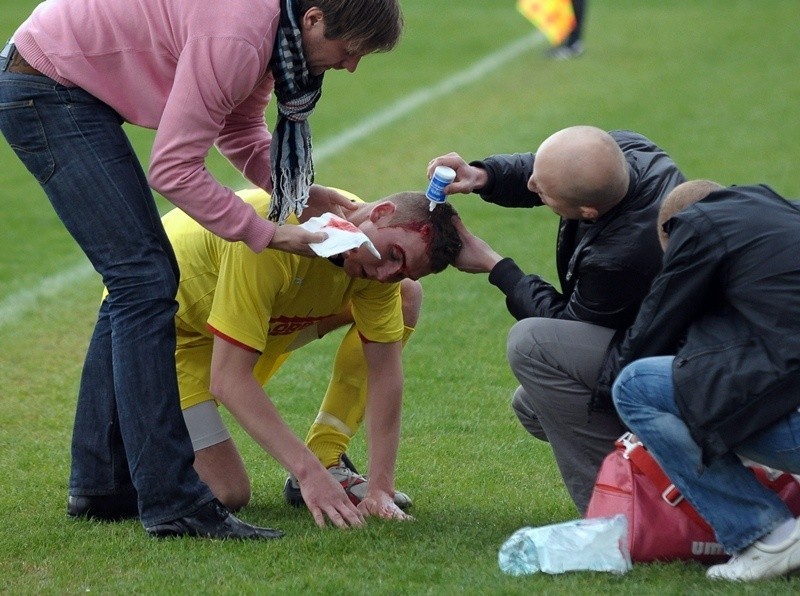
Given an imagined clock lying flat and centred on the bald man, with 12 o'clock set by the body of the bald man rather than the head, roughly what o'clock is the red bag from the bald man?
The red bag is roughly at 8 o'clock from the bald man.

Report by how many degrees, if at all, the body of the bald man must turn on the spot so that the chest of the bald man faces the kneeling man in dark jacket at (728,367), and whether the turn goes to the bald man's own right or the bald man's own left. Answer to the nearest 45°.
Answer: approximately 135° to the bald man's own left

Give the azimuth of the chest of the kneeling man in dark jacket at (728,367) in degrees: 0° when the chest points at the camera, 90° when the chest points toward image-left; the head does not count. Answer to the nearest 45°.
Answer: approximately 90°

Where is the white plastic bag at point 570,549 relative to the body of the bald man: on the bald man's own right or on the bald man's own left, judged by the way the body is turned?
on the bald man's own left

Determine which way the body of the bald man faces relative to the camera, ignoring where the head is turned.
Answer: to the viewer's left
